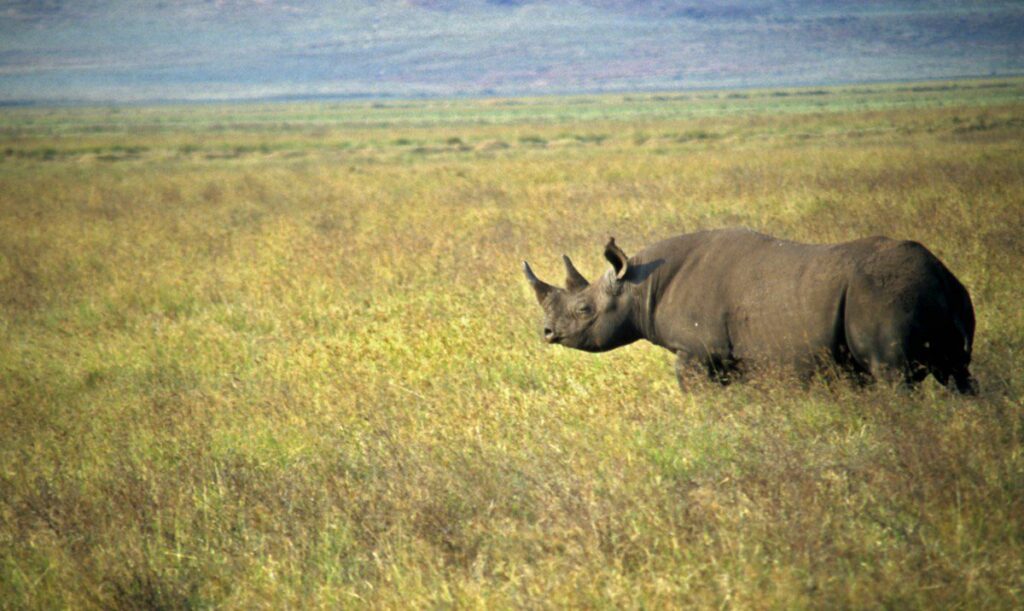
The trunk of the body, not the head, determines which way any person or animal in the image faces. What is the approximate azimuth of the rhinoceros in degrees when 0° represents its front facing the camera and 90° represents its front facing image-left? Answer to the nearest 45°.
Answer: approximately 90°
